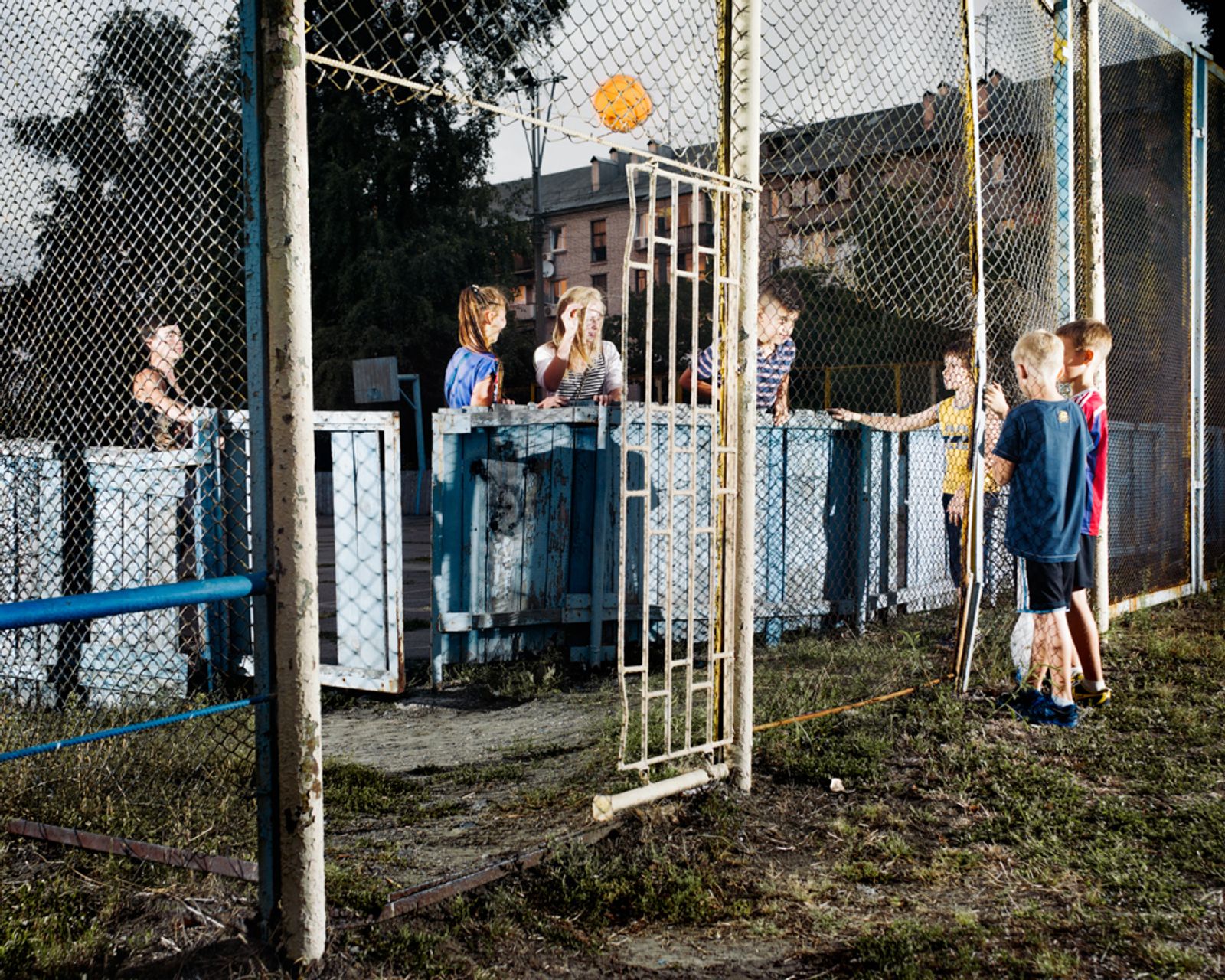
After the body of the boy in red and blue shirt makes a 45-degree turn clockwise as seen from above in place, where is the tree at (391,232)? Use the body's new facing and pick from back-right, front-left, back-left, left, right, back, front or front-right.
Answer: front

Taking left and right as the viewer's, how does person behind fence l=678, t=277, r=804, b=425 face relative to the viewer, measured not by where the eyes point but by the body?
facing the viewer and to the right of the viewer

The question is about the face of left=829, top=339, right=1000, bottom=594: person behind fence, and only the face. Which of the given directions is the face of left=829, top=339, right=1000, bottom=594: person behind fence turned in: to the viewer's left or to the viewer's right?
to the viewer's left

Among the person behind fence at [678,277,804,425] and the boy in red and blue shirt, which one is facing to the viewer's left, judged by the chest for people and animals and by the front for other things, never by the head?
the boy in red and blue shirt

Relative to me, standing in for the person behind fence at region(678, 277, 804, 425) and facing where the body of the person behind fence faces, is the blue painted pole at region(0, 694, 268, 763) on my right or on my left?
on my right

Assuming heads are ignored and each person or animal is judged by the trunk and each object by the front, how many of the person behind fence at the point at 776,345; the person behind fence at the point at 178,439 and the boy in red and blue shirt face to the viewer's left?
1

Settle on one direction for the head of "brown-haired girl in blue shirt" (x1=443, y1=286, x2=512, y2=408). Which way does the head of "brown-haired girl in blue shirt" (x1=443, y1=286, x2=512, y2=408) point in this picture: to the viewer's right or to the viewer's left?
to the viewer's right

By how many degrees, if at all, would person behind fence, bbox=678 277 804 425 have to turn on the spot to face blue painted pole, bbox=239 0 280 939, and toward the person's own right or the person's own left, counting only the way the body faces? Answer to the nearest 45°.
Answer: approximately 45° to the person's own right

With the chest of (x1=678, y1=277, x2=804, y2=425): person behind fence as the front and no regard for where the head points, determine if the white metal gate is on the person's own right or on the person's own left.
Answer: on the person's own right

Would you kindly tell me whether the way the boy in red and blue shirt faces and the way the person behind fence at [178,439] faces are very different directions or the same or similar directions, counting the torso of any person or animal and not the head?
very different directions

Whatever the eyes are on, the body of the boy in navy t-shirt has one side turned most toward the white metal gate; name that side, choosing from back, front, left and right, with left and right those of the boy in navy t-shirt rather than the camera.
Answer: left

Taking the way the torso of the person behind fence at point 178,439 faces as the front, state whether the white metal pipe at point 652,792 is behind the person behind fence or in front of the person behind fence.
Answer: in front

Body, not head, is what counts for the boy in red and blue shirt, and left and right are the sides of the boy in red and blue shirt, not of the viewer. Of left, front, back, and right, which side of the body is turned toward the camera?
left

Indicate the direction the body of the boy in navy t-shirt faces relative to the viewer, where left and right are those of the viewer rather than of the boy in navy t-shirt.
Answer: facing away from the viewer and to the left of the viewer

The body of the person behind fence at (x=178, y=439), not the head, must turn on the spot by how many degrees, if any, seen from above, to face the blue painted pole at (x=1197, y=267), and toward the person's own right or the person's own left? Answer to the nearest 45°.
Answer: approximately 45° to the person's own left

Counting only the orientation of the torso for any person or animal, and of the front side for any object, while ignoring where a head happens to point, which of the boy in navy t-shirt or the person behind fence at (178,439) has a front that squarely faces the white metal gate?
the person behind fence

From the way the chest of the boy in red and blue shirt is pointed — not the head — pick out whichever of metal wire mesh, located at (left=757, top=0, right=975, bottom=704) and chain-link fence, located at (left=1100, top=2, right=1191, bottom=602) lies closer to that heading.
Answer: the metal wire mesh
